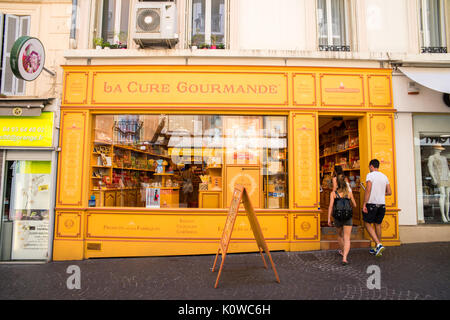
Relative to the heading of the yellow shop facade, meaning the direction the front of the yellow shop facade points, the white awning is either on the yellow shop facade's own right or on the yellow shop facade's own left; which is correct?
on the yellow shop facade's own left

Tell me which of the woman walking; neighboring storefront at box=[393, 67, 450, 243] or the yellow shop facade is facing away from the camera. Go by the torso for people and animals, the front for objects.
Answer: the woman walking

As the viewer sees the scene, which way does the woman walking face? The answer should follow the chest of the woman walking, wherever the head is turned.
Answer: away from the camera

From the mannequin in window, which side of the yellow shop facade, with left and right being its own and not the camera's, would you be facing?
left

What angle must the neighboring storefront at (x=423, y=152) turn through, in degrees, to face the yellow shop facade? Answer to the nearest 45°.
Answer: approximately 45° to its right

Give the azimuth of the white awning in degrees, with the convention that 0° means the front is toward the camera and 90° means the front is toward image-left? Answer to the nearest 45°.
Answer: approximately 0°

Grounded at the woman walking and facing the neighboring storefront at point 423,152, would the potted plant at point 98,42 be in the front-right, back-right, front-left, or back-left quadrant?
back-left

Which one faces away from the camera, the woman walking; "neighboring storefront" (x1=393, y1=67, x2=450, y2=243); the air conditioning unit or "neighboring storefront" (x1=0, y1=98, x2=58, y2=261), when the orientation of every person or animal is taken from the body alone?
the woman walking
